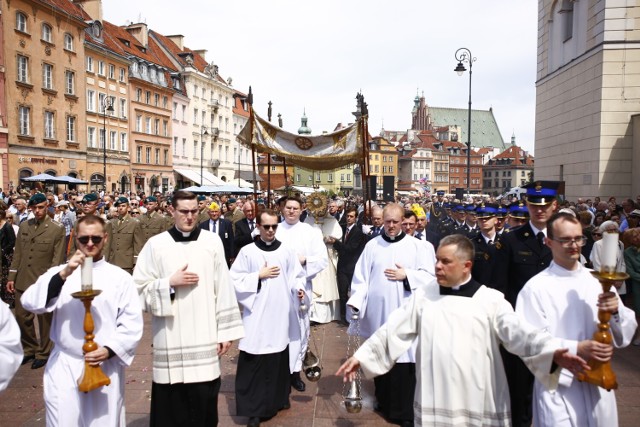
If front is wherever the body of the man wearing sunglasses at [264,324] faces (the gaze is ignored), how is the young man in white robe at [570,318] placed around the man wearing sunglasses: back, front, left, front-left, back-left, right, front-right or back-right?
front-left

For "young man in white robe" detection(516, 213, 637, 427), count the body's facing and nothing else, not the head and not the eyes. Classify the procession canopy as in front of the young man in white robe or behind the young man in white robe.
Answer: behind

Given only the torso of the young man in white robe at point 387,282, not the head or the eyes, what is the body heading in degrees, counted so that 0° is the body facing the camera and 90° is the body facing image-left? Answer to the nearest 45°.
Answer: approximately 0°

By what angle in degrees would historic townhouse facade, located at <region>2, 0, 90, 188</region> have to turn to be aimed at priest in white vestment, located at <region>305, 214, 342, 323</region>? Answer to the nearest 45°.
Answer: approximately 45° to its right

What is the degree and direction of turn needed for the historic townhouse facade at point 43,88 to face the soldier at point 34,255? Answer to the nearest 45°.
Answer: approximately 45° to its right

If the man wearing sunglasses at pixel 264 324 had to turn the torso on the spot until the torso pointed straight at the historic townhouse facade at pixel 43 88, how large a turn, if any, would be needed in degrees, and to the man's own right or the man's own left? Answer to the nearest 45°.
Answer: approximately 135° to the man's own right

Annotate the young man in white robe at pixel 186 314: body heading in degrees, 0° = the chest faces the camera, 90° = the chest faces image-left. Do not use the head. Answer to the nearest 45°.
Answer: approximately 0°

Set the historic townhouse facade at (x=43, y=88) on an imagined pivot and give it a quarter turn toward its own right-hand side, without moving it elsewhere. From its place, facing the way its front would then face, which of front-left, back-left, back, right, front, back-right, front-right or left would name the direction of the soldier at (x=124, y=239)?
front-left

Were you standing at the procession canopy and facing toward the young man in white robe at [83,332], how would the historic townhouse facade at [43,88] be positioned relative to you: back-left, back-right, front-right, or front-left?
back-right

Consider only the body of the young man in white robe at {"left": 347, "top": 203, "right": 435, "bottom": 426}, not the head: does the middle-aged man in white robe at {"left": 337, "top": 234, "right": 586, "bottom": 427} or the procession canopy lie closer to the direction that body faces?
the middle-aged man in white robe
